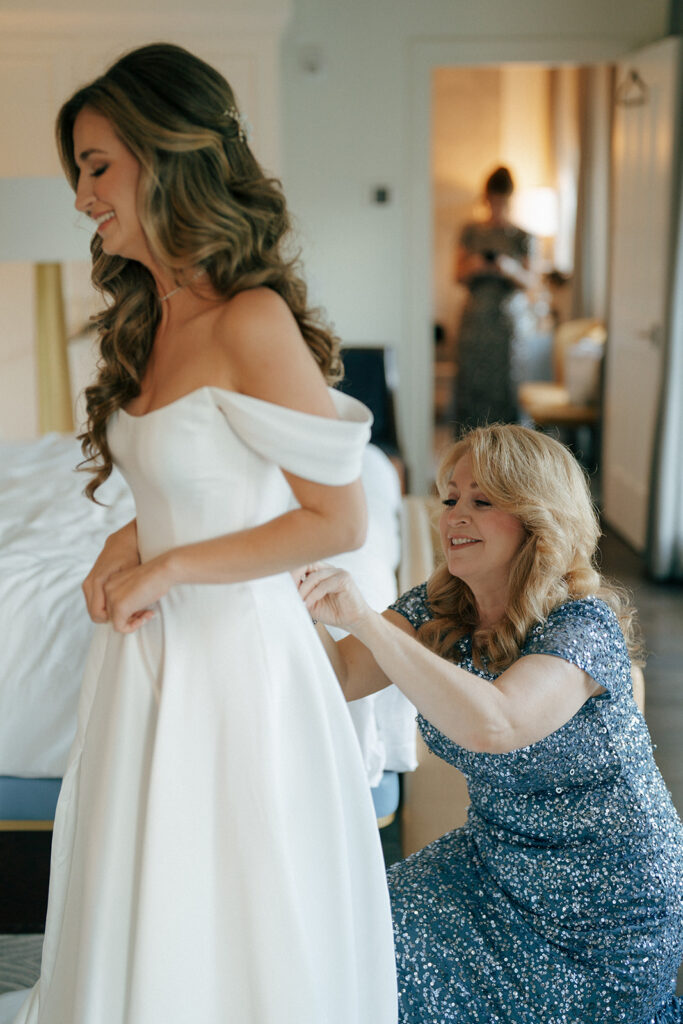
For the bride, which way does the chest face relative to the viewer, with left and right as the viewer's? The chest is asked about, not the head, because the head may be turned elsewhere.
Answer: facing the viewer and to the left of the viewer

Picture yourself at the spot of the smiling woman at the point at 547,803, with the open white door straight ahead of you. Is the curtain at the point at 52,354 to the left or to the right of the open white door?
left

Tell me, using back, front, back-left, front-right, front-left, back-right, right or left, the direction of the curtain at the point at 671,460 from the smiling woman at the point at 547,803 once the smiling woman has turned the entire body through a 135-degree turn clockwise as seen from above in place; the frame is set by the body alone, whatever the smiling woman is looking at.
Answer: front

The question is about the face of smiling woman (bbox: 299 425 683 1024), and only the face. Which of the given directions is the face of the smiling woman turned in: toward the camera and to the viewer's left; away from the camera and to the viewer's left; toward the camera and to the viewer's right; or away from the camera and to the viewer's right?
toward the camera and to the viewer's left

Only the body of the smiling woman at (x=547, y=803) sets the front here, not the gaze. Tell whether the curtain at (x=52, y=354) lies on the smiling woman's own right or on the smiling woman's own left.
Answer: on the smiling woman's own right

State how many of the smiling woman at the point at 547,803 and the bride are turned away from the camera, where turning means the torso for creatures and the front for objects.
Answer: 0

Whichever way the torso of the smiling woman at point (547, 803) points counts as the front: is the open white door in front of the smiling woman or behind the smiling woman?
behind

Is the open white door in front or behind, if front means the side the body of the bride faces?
behind
